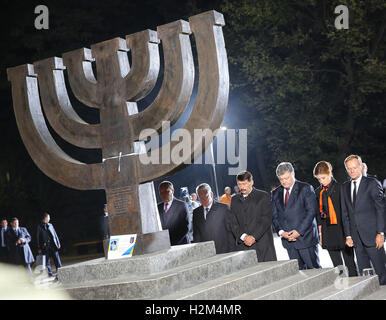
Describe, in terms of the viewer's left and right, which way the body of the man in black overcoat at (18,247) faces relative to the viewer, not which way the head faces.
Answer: facing the viewer and to the right of the viewer

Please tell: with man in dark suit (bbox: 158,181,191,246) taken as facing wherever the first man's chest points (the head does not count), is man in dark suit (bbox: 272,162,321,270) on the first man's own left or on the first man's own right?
on the first man's own left

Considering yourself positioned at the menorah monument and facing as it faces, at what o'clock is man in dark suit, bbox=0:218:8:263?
The man in dark suit is roughly at 4 o'clock from the menorah monument.

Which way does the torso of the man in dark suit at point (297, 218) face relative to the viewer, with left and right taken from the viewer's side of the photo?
facing the viewer and to the left of the viewer

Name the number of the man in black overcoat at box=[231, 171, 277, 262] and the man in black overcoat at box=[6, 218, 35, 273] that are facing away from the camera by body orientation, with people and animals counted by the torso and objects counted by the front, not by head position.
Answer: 0

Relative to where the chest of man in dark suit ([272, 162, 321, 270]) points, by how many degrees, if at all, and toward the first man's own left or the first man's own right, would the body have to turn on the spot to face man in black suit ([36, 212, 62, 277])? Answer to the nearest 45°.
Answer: approximately 90° to the first man's own right

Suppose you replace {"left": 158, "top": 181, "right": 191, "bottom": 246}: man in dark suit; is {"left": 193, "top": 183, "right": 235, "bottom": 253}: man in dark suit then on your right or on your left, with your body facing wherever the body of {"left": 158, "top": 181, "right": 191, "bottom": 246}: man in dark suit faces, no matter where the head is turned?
on your left

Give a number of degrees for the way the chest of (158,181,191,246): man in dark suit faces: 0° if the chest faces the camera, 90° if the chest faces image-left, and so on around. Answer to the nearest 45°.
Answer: approximately 45°

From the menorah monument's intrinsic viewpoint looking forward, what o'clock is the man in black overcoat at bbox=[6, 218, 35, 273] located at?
The man in black overcoat is roughly at 4 o'clock from the menorah monument.

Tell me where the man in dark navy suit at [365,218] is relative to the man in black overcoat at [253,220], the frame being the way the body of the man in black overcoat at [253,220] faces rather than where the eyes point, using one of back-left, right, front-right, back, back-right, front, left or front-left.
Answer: back-left
